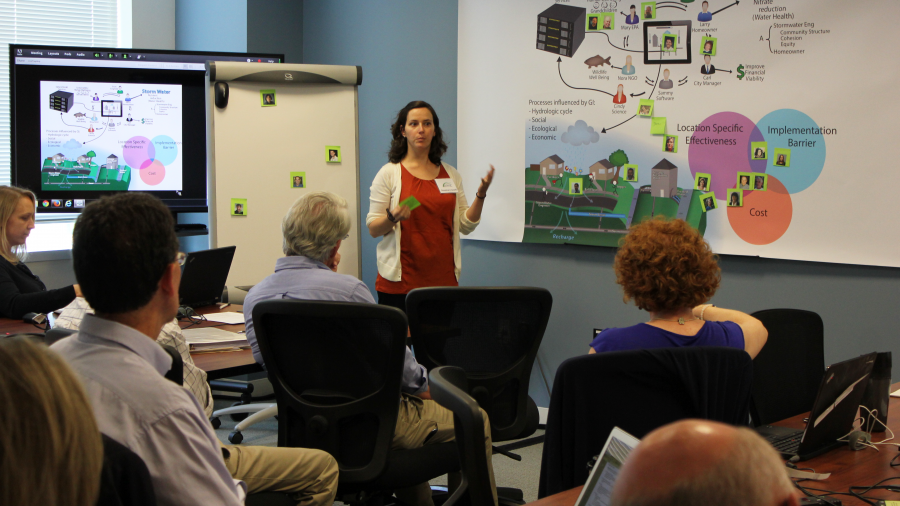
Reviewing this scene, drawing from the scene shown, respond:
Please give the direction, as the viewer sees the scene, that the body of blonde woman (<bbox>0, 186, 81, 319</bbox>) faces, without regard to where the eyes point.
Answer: to the viewer's right

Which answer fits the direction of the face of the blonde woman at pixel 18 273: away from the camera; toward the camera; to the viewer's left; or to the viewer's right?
to the viewer's right

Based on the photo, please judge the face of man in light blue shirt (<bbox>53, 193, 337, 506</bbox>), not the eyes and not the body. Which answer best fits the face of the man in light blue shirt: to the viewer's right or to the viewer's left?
to the viewer's right

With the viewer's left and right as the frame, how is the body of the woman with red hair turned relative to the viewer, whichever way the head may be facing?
facing away from the viewer

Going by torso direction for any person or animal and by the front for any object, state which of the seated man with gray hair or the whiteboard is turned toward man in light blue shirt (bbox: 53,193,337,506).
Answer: the whiteboard

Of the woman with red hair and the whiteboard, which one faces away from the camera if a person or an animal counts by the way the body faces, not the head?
the woman with red hair

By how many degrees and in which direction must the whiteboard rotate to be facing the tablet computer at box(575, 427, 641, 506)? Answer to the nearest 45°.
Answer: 0° — it already faces it
